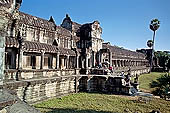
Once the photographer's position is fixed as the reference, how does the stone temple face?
facing the viewer and to the right of the viewer
